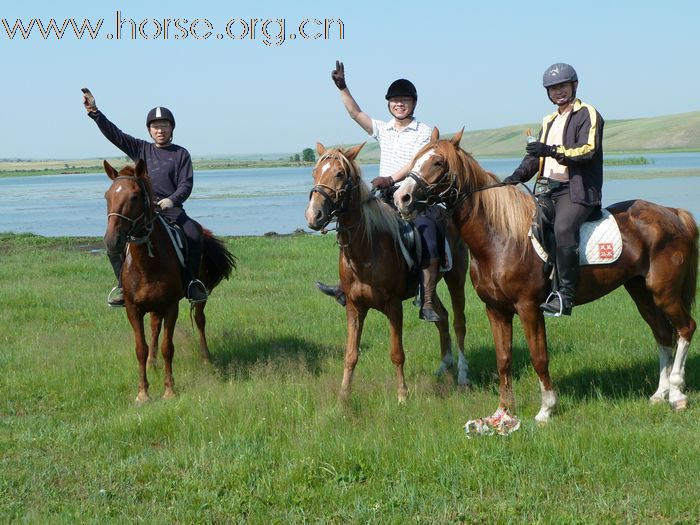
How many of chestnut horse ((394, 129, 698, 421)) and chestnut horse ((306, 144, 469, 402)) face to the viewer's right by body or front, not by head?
0

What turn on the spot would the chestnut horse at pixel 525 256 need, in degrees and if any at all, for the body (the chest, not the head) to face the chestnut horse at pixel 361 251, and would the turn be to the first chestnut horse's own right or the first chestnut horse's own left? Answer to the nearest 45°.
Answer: approximately 45° to the first chestnut horse's own right

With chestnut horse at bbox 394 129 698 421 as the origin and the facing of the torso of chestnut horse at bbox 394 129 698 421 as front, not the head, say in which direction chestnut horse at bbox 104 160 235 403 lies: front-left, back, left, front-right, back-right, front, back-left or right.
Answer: front-right

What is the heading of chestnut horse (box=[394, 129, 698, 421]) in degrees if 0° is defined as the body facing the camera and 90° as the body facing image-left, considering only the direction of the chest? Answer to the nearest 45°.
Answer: approximately 45°

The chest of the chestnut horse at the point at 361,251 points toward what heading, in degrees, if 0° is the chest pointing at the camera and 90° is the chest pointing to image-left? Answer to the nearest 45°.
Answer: approximately 45°

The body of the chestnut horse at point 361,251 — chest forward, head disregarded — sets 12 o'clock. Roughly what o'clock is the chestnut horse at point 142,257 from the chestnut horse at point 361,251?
the chestnut horse at point 142,257 is roughly at 2 o'clock from the chestnut horse at point 361,251.
